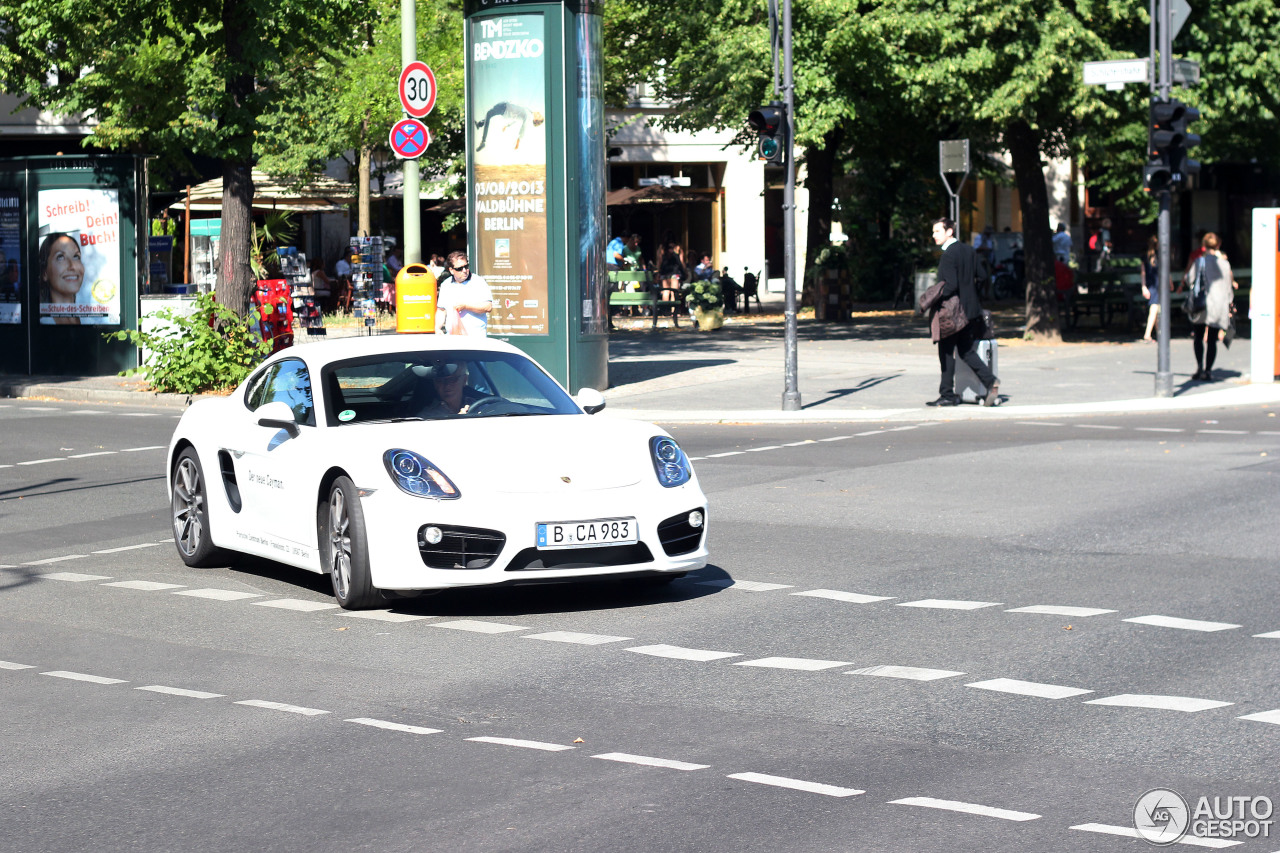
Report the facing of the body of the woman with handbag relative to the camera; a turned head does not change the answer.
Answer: away from the camera

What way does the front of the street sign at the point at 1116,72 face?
toward the camera

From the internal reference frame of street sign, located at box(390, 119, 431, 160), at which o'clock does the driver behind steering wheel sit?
The driver behind steering wheel is roughly at 12 o'clock from the street sign.

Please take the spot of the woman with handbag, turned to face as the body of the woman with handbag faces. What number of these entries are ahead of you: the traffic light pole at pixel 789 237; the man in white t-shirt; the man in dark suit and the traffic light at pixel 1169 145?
0

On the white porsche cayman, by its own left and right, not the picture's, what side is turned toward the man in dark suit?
left

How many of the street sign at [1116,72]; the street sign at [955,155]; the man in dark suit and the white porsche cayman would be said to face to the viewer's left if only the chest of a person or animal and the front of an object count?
1

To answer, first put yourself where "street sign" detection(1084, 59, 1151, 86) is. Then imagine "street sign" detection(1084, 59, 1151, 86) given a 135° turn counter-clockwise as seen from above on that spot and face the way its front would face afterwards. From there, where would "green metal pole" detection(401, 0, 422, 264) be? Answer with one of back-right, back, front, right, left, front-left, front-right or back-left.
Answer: back-left

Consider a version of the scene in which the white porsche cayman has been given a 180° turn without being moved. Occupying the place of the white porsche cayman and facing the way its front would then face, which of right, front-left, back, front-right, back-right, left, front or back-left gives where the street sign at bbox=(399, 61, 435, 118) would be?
front-right

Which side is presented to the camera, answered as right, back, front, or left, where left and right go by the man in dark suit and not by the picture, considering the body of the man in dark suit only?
left

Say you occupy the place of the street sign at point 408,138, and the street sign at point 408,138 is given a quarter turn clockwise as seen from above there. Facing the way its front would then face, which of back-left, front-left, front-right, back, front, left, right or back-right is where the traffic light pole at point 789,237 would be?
back

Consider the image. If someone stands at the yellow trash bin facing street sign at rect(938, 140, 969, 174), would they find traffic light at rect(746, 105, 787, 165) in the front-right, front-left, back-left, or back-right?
front-right

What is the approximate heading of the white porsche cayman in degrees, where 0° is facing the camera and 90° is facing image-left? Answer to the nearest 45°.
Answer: approximately 315°

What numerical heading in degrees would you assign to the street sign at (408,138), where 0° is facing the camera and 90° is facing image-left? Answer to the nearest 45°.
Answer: approximately 0°

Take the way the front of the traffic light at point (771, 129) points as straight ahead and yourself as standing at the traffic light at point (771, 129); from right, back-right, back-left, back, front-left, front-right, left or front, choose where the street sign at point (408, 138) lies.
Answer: front-right
